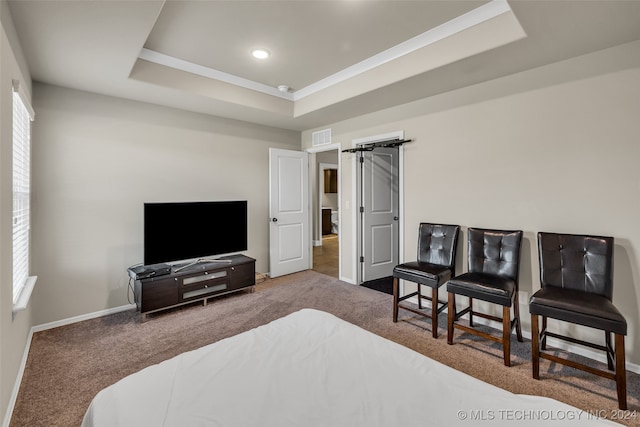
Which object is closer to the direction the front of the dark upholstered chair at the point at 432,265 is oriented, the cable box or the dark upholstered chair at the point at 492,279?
the cable box

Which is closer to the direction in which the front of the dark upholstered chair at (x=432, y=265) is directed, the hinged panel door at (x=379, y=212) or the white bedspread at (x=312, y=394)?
the white bedspread

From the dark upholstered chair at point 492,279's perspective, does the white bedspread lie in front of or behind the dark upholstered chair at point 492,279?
in front

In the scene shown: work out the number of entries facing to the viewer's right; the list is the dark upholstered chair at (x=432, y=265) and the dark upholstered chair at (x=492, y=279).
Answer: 0

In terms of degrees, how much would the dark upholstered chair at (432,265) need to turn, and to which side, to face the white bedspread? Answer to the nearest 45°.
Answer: approximately 45° to its left

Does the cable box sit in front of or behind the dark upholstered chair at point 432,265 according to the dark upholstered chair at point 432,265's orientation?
in front

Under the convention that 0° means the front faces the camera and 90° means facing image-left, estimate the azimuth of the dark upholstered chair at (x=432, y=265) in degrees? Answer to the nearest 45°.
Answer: approximately 45°

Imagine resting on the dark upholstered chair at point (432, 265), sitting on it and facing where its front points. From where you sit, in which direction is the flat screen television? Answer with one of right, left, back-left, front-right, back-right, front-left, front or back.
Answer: front-right

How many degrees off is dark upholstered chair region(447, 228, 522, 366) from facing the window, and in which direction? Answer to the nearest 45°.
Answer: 0° — it already faces it

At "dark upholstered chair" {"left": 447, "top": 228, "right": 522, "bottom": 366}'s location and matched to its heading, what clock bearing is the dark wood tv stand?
The dark wood tv stand is roughly at 1 o'clock from the dark upholstered chair.

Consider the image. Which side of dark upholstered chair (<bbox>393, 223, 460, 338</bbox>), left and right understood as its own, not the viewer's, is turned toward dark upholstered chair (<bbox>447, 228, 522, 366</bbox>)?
left
